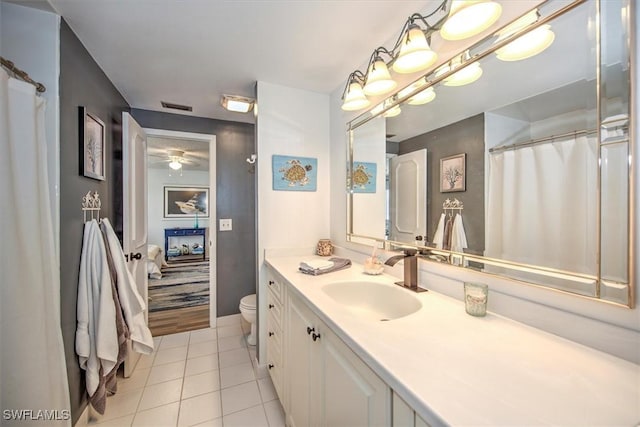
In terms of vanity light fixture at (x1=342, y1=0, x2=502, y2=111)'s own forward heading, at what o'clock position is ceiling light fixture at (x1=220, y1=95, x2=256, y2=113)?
The ceiling light fixture is roughly at 2 o'clock from the vanity light fixture.

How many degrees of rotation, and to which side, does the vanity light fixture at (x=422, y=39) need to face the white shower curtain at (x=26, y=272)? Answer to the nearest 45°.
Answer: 0° — it already faces it

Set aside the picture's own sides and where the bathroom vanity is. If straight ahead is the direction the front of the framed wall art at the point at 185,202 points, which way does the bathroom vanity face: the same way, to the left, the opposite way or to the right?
to the right

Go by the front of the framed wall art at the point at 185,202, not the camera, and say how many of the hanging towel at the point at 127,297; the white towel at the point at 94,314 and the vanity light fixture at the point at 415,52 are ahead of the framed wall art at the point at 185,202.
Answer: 3

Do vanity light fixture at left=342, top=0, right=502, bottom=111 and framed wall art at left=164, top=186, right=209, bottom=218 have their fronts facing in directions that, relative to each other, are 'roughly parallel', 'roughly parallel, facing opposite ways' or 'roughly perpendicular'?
roughly perpendicular

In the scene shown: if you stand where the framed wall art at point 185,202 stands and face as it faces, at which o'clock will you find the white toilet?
The white toilet is roughly at 12 o'clock from the framed wall art.

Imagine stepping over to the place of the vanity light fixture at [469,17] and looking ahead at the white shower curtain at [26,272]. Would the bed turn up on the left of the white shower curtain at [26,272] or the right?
right

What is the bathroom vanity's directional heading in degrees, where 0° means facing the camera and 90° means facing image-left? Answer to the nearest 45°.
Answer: approximately 45°
